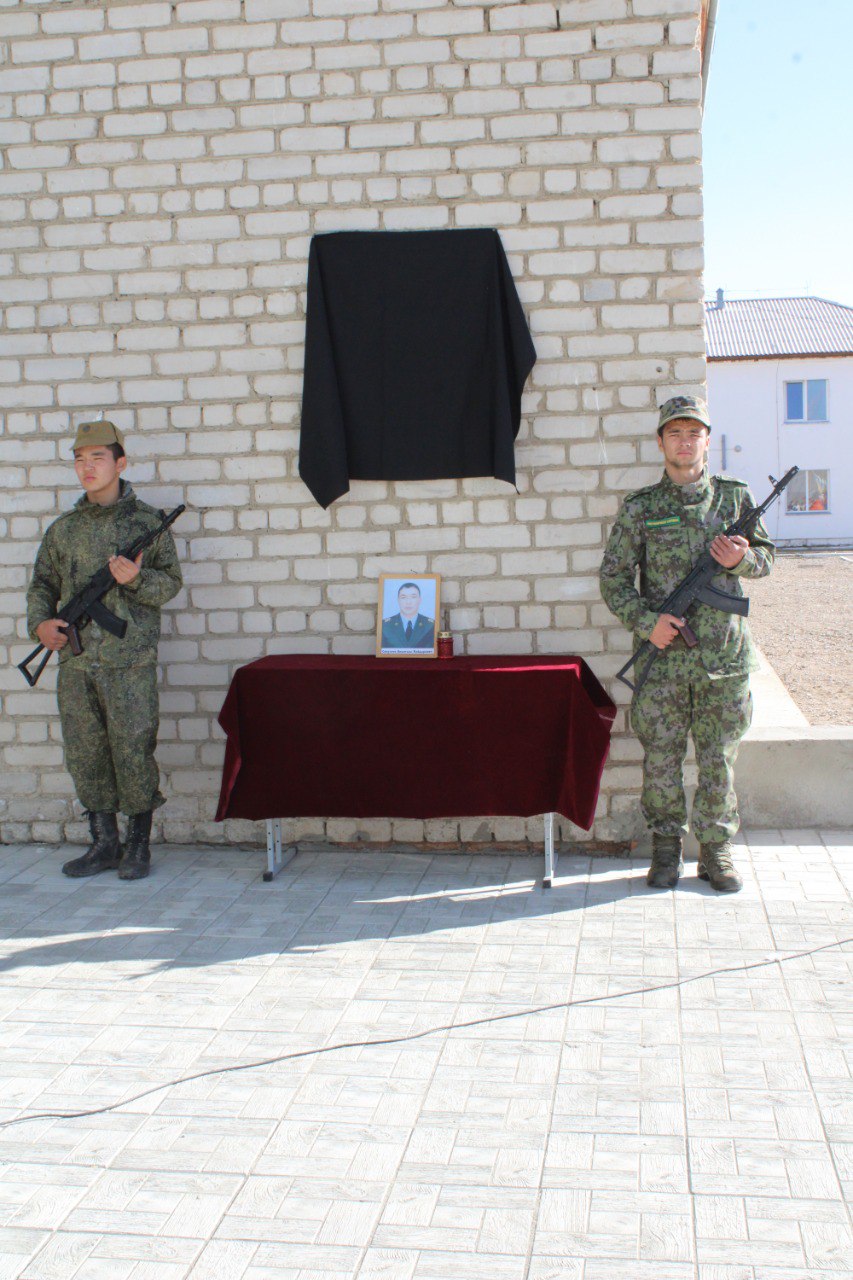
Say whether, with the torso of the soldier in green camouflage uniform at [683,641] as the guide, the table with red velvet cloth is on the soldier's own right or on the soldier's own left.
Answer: on the soldier's own right

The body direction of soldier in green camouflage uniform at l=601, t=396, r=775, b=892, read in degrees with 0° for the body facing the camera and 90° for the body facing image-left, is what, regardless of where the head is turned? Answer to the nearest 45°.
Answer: approximately 0°

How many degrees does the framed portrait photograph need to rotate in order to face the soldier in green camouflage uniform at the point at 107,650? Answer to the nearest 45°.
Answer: approximately 90° to its right

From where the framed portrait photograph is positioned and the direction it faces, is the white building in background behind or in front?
behind

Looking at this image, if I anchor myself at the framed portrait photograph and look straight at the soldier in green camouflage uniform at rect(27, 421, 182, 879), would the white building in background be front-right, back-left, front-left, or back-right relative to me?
back-right

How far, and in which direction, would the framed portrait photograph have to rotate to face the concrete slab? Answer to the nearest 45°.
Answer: approximately 90° to its left

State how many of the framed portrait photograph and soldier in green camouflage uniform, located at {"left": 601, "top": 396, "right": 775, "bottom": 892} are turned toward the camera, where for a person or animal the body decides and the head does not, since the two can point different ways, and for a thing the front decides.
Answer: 2

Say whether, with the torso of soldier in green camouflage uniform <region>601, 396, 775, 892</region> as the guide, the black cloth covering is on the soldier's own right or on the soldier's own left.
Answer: on the soldier's own right
